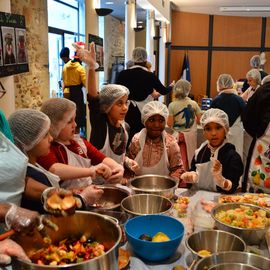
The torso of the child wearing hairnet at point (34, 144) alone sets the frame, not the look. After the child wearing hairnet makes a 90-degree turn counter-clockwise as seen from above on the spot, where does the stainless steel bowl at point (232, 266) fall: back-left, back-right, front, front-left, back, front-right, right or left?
back-right

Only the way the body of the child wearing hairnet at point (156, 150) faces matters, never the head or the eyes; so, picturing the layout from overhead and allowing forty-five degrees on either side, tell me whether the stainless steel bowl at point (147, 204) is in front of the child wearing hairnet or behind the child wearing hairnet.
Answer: in front

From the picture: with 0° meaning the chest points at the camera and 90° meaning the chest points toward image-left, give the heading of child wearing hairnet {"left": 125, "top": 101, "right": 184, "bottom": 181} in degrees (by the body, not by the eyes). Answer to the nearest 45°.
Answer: approximately 0°

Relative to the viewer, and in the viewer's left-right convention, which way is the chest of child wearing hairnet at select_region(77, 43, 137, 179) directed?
facing the viewer and to the right of the viewer

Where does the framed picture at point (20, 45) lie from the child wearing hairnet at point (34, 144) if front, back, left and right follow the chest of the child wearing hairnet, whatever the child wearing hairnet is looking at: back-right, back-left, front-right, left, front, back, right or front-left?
left

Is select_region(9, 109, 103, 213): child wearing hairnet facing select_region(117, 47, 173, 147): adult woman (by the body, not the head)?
no

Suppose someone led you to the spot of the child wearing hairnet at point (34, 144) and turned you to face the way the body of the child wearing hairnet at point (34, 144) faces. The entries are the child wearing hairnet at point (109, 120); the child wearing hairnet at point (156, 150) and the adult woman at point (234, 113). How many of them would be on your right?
0

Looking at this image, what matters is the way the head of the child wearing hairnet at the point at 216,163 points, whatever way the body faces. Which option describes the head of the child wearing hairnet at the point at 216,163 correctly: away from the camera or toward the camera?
toward the camera

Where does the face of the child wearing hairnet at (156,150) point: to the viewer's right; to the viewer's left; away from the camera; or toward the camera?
toward the camera

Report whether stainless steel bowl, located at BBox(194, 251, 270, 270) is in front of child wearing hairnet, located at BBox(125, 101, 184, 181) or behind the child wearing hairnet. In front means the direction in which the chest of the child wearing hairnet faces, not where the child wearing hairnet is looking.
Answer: in front

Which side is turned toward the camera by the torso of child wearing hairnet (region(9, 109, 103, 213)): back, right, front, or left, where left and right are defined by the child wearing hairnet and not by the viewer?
right

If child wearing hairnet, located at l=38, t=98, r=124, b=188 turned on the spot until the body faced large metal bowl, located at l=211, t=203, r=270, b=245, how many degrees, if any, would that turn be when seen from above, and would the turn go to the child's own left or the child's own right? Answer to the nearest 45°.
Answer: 0° — they already face it

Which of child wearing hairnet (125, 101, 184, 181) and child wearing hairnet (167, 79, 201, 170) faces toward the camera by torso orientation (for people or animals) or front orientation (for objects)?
child wearing hairnet (125, 101, 184, 181)

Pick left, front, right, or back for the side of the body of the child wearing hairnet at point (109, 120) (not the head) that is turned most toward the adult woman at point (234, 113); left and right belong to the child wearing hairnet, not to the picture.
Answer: left

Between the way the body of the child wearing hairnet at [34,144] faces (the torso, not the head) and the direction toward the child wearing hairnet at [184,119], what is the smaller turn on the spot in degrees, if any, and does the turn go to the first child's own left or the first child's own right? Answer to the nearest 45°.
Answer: approximately 45° to the first child's own left

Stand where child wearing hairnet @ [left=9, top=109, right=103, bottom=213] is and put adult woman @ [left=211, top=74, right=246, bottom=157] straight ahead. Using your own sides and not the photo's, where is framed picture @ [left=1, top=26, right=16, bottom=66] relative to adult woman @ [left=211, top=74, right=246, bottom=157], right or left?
left

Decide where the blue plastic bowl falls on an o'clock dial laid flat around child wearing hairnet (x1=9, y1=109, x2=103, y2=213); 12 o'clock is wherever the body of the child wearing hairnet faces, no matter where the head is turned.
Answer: The blue plastic bowl is roughly at 1 o'clock from the child wearing hairnet.

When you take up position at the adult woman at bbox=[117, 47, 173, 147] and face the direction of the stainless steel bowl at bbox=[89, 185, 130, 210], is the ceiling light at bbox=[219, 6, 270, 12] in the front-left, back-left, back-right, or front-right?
back-left
